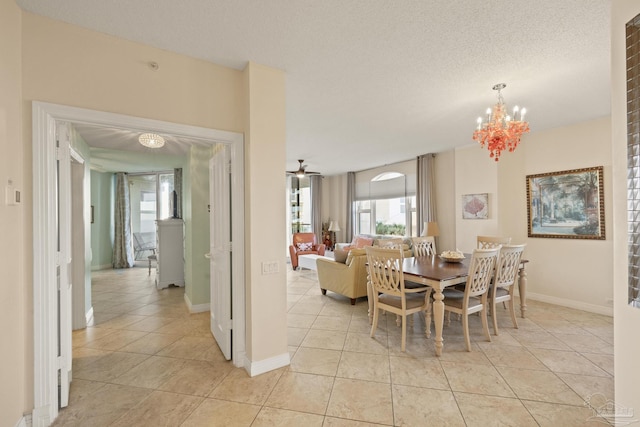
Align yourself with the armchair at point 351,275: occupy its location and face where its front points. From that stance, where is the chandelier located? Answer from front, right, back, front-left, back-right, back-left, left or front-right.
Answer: back

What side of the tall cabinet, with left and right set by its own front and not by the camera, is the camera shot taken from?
left

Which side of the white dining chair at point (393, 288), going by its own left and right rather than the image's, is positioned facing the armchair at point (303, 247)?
left

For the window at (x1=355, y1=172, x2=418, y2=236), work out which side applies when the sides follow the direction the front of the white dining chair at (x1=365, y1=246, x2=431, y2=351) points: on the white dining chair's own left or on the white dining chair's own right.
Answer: on the white dining chair's own left

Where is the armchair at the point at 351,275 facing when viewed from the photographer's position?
facing away from the viewer and to the left of the viewer

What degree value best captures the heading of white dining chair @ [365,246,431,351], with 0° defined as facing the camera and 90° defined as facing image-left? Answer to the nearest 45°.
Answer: approximately 225°

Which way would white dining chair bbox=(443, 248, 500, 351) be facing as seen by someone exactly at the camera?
facing away from the viewer and to the left of the viewer

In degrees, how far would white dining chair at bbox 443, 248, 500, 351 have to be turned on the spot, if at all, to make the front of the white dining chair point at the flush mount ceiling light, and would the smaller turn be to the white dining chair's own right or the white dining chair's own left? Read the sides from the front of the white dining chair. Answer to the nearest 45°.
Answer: approximately 45° to the white dining chair's own left

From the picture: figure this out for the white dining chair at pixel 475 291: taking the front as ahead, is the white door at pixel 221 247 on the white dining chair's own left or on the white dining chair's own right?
on the white dining chair's own left

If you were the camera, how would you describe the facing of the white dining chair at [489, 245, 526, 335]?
facing away from the viewer and to the left of the viewer

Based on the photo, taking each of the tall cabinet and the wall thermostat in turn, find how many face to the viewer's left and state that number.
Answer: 1

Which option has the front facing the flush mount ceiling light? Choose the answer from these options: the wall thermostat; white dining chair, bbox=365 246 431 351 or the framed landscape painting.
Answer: the framed landscape painting

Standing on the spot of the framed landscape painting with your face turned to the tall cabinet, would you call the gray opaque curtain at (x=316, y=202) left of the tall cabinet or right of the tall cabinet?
right
